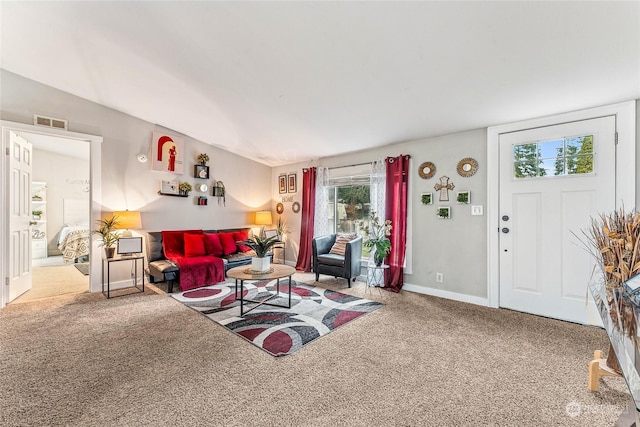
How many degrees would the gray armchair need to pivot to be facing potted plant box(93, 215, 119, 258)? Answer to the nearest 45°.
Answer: approximately 45° to its right

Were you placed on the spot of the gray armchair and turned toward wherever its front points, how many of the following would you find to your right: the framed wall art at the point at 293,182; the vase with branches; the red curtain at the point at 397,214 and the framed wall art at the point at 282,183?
2

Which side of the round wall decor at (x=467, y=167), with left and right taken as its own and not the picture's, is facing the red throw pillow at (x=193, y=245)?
right

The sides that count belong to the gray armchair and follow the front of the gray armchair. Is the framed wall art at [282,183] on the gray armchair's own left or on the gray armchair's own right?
on the gray armchair's own right

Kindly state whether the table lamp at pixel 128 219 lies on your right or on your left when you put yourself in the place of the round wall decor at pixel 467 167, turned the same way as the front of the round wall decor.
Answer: on your right

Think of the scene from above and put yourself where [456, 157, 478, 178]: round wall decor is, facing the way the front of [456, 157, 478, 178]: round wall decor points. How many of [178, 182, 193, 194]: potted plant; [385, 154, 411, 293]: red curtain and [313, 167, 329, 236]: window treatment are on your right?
3

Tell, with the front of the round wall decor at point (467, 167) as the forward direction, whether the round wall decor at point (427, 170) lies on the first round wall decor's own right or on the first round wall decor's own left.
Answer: on the first round wall decor's own right

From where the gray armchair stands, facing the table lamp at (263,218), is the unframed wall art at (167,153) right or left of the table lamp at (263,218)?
left
